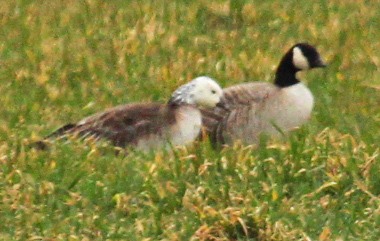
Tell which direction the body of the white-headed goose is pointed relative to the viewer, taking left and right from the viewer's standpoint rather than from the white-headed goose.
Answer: facing to the right of the viewer

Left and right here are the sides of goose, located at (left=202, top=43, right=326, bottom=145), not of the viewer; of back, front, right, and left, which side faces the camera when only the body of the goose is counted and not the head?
right

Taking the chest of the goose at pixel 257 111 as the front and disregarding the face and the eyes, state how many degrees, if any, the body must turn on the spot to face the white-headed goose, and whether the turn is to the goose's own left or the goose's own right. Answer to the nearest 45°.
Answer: approximately 135° to the goose's own right

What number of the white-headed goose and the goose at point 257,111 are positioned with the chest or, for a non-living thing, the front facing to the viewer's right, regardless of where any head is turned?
2
